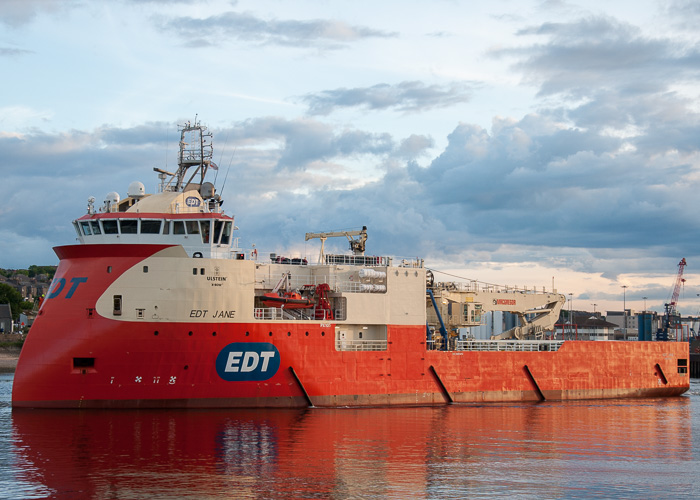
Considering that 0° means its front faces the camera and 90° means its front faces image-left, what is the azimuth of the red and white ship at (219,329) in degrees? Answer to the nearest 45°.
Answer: approximately 90°
